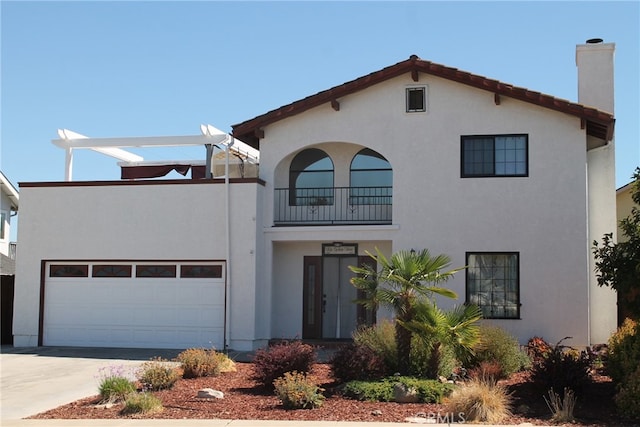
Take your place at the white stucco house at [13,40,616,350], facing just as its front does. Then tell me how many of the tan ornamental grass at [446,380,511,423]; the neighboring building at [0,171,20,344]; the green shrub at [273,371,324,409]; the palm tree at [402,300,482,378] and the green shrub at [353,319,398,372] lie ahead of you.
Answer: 4

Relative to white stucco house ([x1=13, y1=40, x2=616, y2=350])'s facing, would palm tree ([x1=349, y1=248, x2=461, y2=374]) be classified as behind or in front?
in front

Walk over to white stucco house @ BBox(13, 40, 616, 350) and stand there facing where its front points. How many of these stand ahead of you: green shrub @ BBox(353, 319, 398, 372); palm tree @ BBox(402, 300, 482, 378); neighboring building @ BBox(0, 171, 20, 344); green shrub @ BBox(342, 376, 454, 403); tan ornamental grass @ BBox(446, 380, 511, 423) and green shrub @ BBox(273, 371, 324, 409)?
5

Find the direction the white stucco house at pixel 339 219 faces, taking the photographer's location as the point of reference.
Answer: facing the viewer

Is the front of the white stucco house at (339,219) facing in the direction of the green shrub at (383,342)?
yes

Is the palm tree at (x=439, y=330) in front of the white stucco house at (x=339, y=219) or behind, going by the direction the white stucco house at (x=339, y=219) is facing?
in front

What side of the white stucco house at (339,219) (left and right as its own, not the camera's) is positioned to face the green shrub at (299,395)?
front

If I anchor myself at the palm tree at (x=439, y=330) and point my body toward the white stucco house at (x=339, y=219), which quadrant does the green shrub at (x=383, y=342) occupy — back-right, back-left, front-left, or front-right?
front-left

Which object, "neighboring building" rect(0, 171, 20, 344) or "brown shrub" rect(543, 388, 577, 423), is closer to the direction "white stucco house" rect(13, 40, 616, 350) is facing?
the brown shrub

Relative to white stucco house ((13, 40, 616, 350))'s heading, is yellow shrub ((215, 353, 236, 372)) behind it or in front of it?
in front

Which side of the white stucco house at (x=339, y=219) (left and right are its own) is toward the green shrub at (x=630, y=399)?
front

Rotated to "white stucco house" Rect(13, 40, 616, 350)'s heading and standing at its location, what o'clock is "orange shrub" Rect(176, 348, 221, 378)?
The orange shrub is roughly at 1 o'clock from the white stucco house.

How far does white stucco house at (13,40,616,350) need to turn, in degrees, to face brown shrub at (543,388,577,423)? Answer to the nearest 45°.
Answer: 0° — it already faces it

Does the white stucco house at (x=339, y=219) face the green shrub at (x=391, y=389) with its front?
yes

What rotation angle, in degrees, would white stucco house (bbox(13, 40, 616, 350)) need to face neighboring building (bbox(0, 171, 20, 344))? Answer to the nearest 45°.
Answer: approximately 135° to its right

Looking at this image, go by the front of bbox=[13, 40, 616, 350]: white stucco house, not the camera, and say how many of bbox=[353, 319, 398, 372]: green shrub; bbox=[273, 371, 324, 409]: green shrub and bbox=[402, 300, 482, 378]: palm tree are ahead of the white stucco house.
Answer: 3

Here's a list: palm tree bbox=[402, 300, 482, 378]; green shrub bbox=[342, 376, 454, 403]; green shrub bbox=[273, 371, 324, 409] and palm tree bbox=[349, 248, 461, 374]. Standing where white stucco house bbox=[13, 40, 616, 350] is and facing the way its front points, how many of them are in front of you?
4

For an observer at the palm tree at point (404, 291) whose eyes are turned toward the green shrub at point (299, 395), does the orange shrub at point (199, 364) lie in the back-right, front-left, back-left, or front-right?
front-right

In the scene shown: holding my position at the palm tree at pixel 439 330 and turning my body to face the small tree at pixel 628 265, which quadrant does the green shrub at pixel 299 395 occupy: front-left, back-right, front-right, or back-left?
back-right
